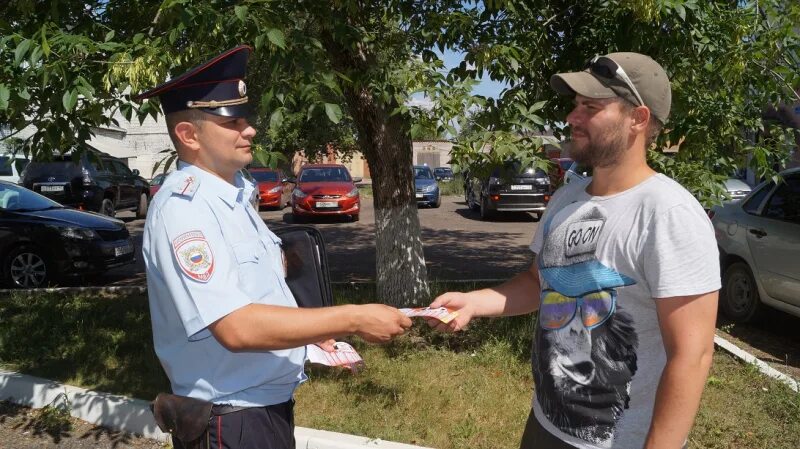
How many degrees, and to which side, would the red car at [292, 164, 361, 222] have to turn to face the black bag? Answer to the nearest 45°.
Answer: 0° — it already faces it

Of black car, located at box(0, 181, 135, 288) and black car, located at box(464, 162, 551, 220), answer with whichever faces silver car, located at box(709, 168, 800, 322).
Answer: black car, located at box(0, 181, 135, 288)

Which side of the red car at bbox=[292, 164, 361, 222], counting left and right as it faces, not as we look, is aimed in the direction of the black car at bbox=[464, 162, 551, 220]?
left

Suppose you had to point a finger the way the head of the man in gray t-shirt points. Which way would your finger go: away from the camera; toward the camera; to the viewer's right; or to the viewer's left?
to the viewer's left

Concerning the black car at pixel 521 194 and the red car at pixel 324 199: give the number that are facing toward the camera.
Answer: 1

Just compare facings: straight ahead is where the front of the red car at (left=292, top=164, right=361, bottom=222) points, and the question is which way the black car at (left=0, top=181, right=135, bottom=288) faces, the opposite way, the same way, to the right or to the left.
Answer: to the left

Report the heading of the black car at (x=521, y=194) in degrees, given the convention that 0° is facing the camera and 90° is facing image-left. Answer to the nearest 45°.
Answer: approximately 135°

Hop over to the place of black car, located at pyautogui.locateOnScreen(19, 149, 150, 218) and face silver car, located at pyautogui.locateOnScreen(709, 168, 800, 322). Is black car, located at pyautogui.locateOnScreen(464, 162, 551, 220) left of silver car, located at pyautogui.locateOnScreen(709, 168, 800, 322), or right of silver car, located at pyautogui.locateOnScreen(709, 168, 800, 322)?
left

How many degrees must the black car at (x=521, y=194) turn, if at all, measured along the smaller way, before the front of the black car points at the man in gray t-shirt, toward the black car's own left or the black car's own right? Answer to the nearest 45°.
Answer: approximately 135° to the black car's own left

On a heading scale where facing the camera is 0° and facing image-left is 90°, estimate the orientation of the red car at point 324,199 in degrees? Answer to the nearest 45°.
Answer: approximately 0°

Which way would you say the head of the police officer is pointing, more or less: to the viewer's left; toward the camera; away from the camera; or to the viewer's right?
to the viewer's right
